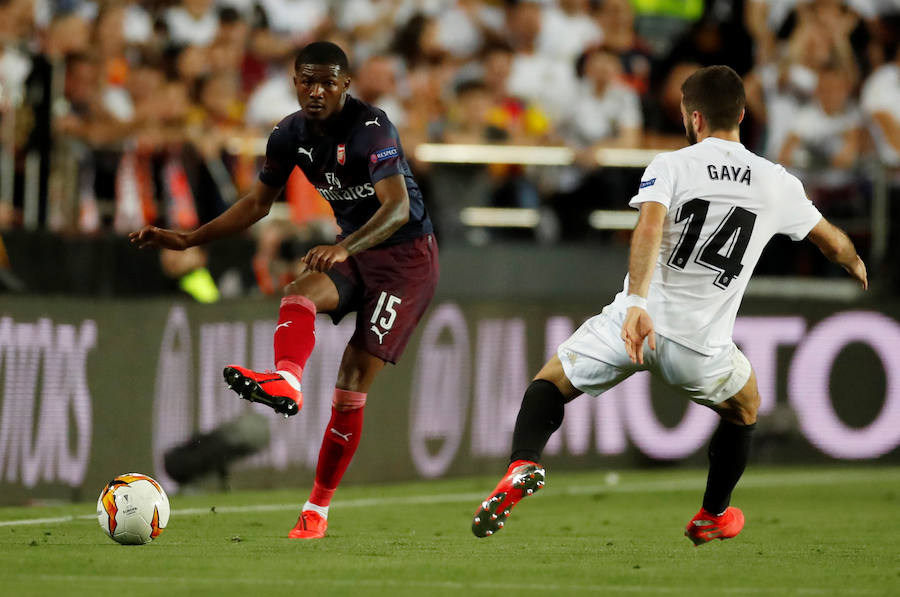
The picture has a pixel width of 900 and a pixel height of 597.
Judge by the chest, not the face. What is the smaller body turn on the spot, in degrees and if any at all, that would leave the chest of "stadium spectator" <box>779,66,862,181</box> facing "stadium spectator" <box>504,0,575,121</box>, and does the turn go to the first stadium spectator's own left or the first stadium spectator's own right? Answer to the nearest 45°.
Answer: approximately 90° to the first stadium spectator's own right

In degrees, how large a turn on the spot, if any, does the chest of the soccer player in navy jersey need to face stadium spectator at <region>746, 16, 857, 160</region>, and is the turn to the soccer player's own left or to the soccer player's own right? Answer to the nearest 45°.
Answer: approximately 180°

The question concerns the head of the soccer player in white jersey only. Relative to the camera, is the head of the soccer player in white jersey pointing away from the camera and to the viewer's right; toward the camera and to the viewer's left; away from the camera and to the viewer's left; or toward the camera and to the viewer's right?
away from the camera and to the viewer's left

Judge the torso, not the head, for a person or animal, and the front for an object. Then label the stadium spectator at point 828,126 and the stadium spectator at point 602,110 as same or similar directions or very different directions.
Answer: same or similar directions

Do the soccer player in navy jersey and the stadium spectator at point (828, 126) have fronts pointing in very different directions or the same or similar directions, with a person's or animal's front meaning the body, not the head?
same or similar directions

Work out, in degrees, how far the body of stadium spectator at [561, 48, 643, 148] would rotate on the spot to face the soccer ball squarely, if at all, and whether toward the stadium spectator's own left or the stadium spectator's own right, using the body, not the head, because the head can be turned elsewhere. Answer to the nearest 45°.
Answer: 0° — they already face it

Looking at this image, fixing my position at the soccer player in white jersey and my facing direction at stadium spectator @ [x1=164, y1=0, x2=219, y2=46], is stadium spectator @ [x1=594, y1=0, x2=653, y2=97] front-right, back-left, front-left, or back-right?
front-right

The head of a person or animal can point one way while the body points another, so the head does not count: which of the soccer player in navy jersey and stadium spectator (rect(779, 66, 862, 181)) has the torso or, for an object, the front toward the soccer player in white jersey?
the stadium spectator

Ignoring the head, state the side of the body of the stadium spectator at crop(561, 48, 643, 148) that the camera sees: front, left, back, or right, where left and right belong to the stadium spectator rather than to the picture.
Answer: front

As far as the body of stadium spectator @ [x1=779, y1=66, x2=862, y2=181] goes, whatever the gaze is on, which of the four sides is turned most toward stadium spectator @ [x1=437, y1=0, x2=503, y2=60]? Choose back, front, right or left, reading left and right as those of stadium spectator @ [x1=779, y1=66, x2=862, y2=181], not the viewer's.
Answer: right

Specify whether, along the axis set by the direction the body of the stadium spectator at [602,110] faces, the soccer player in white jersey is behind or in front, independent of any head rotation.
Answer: in front

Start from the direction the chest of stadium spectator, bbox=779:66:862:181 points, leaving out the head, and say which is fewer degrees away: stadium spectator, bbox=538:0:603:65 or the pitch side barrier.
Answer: the pitch side barrier
